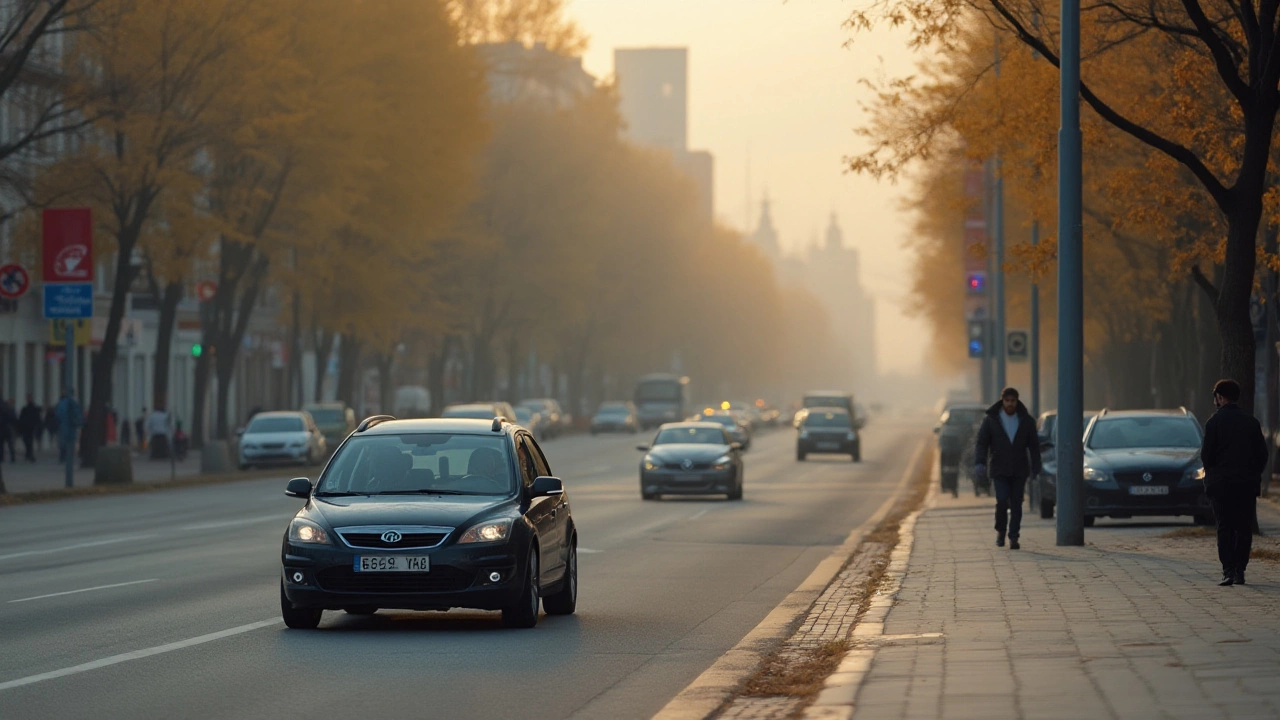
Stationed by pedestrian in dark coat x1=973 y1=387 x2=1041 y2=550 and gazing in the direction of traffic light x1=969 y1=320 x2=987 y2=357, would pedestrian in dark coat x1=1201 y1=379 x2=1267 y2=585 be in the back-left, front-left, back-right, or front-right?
back-right

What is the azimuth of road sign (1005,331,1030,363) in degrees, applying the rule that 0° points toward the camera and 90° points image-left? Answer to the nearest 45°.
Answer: approximately 0°

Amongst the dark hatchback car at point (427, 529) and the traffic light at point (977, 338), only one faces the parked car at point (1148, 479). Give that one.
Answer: the traffic light

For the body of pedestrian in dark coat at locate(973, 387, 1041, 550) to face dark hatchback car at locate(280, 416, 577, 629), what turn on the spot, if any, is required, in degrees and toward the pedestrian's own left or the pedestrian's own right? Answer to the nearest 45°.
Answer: approximately 45° to the pedestrian's own right

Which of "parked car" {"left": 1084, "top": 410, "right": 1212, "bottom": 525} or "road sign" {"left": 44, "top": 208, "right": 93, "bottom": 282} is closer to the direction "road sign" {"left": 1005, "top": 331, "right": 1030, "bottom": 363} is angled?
the parked car

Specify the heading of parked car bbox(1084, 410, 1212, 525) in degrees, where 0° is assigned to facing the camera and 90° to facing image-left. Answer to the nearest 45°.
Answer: approximately 0°

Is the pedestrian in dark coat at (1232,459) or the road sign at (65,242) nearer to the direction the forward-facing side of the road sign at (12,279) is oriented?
the pedestrian in dark coat

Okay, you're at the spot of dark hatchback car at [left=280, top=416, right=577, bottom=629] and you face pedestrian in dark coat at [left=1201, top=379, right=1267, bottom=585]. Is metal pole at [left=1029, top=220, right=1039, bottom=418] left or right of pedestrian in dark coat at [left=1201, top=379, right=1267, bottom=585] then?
left

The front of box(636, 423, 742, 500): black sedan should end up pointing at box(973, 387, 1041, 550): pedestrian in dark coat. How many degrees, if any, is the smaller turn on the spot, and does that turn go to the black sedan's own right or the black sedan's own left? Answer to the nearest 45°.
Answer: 0° — it already faces them
